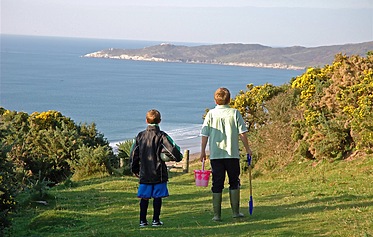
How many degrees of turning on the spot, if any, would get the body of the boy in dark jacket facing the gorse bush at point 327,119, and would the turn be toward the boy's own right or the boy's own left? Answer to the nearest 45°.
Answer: approximately 45° to the boy's own right

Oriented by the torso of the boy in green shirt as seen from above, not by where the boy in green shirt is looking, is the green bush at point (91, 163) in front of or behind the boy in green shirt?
in front

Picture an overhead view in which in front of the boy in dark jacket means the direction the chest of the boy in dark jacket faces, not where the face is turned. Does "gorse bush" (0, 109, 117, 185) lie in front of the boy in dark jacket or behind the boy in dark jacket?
in front

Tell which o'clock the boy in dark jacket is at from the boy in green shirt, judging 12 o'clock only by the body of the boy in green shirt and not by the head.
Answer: The boy in dark jacket is roughly at 9 o'clock from the boy in green shirt.

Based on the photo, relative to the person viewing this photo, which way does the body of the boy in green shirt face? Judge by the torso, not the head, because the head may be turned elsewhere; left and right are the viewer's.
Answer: facing away from the viewer

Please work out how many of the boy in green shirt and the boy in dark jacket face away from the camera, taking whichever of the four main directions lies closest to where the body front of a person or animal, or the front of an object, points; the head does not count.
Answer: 2

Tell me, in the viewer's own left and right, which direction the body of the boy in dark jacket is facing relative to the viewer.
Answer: facing away from the viewer

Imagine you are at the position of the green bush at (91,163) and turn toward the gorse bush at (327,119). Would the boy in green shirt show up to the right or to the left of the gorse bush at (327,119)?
right

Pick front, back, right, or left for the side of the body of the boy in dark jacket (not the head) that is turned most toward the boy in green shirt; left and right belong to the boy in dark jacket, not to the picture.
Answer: right

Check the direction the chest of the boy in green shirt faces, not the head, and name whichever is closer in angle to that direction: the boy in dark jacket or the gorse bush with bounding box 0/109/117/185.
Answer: the gorse bush

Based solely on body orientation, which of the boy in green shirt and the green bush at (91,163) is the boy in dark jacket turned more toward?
the green bush

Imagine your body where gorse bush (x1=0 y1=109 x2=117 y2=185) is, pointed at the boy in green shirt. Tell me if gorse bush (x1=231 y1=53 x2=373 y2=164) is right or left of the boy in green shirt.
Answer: left

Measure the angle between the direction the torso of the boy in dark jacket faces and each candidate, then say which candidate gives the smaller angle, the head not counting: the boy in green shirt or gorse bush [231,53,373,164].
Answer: the gorse bush
